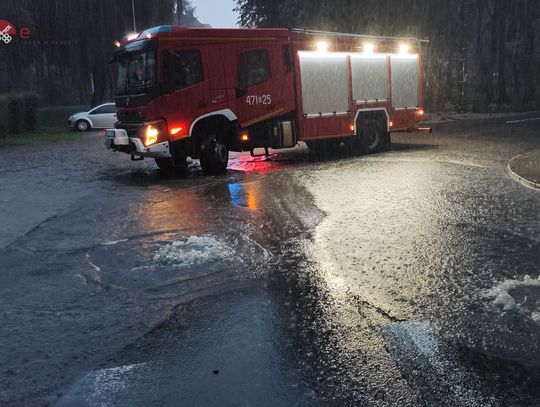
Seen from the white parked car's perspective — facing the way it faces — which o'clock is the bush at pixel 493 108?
The bush is roughly at 6 o'clock from the white parked car.

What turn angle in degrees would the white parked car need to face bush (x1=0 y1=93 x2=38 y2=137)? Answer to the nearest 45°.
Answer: approximately 45° to its left

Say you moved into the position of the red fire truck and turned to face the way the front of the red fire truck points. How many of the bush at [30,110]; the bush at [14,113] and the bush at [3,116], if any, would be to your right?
3

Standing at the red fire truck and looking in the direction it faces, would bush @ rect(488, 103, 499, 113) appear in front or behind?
behind

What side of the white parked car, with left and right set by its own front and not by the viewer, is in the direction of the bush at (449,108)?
back

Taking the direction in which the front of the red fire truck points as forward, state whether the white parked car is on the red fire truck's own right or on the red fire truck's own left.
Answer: on the red fire truck's own right

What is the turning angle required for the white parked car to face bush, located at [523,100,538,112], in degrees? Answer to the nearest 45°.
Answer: approximately 180°

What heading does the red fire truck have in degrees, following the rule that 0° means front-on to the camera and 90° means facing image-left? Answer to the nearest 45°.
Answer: approximately 45°

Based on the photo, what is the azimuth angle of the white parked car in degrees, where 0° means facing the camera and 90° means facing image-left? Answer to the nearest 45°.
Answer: approximately 90°
